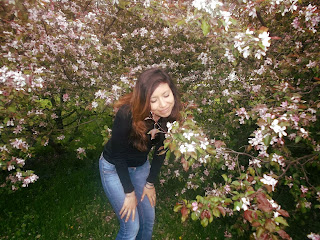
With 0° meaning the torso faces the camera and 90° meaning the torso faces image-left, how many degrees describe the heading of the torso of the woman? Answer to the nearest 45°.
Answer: approximately 315°
